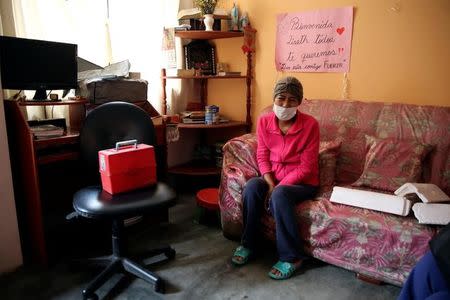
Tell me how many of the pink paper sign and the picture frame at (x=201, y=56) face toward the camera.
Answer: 2

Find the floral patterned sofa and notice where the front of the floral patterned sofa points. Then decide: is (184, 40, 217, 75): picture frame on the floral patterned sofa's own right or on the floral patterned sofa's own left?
on the floral patterned sofa's own right

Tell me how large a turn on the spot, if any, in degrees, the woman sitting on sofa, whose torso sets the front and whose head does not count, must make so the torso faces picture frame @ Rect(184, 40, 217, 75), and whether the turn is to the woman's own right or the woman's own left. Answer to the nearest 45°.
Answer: approximately 90° to the woman's own right

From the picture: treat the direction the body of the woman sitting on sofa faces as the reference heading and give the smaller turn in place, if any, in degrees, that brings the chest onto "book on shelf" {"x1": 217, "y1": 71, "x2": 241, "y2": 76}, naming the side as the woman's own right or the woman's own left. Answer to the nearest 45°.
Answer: approximately 90° to the woman's own right

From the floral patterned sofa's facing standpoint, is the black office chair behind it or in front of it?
in front

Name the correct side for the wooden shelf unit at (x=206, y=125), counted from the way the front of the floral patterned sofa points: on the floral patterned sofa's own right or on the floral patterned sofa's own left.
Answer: on the floral patterned sofa's own right

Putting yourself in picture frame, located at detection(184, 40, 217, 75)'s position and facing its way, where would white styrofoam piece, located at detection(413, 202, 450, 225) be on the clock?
The white styrofoam piece is roughly at 11 o'clock from the picture frame.

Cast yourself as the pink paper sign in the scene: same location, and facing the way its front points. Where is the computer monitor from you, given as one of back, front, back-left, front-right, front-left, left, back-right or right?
front-right

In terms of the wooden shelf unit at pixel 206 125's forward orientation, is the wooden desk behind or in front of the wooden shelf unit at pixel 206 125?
in front
